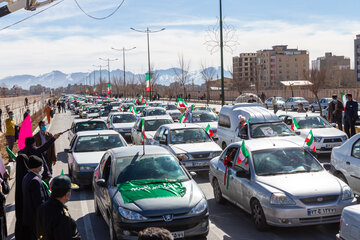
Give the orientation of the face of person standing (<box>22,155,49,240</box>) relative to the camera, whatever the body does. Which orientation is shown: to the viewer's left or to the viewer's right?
to the viewer's right

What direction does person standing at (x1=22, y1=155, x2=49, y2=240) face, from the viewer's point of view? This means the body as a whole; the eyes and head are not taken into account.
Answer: to the viewer's right

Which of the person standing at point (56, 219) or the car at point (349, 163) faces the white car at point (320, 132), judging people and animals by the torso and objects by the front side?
the person standing

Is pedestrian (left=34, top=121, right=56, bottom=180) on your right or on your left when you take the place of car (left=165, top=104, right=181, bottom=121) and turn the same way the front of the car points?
on your right

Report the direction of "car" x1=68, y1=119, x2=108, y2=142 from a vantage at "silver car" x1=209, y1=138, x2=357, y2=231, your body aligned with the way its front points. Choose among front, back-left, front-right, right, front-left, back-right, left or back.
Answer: back

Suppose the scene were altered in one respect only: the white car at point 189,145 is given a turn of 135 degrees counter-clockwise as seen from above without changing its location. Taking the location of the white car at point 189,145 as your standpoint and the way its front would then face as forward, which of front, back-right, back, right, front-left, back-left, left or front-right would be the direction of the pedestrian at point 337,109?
front-right

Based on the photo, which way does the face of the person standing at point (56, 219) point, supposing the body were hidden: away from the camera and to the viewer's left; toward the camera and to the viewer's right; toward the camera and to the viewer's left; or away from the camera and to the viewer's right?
away from the camera and to the viewer's right

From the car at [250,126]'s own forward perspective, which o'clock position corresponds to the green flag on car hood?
The green flag on car hood is roughly at 2 o'clock from the car.

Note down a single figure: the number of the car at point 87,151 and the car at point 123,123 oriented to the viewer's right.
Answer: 0

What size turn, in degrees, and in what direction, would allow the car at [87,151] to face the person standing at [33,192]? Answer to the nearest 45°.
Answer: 0° — it already faces them

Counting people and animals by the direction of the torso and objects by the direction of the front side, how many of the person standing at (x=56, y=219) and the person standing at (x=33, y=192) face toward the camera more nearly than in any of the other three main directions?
0

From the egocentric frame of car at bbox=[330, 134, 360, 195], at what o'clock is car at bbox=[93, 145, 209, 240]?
car at bbox=[93, 145, 209, 240] is roughly at 3 o'clock from car at bbox=[330, 134, 360, 195].

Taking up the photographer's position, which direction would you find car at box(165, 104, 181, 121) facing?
facing the viewer and to the right of the viewer

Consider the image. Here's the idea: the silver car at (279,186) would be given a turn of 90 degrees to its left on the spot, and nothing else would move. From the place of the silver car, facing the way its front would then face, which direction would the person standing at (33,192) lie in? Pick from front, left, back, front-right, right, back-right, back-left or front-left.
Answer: back

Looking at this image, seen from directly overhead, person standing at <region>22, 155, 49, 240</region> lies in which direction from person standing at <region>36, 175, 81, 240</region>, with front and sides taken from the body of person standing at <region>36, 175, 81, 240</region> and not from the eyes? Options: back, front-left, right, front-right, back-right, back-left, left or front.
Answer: front-left

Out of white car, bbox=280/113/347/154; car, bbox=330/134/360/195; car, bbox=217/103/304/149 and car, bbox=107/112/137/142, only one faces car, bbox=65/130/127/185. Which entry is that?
car, bbox=107/112/137/142

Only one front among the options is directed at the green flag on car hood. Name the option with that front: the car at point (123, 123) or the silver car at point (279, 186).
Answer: the car

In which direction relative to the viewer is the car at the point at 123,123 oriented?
toward the camera
